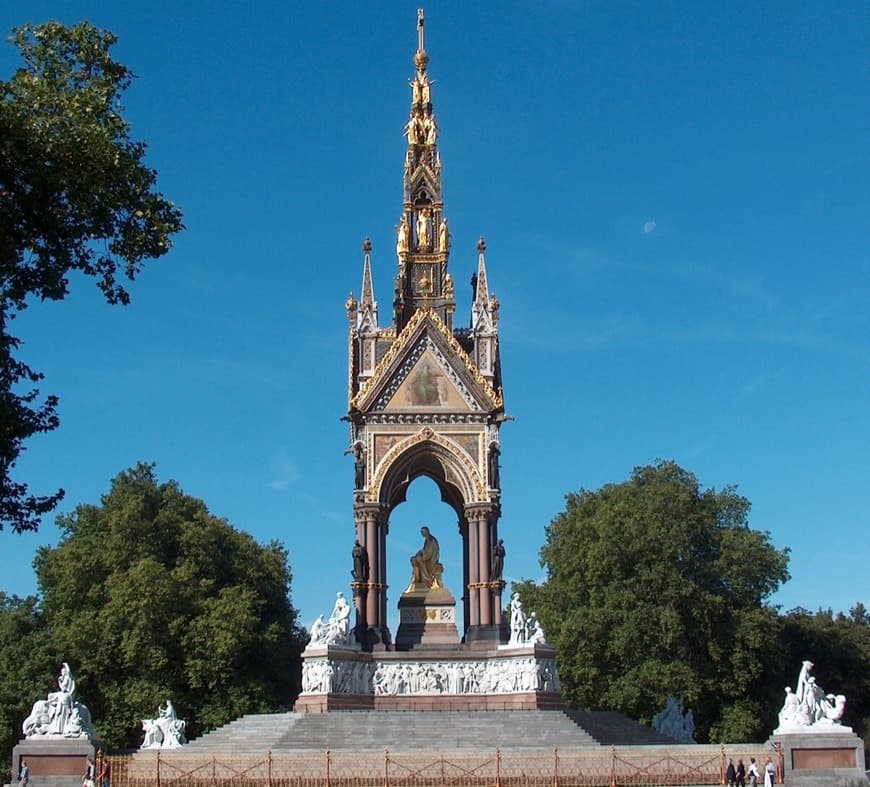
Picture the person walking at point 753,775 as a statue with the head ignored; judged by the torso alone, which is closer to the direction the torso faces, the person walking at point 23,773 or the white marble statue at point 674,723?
the person walking

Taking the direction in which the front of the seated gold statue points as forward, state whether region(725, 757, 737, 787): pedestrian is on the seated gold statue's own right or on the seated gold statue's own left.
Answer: on the seated gold statue's own left
